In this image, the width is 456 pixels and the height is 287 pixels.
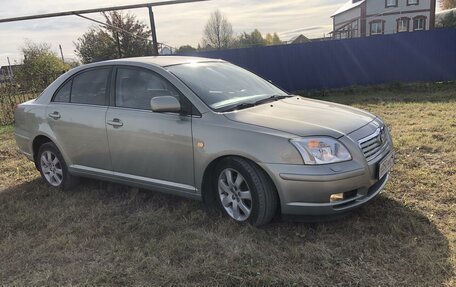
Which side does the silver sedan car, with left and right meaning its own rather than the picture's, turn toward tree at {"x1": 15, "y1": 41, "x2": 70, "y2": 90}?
back

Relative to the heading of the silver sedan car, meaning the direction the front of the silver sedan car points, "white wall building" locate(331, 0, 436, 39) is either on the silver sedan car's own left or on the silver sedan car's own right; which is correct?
on the silver sedan car's own left

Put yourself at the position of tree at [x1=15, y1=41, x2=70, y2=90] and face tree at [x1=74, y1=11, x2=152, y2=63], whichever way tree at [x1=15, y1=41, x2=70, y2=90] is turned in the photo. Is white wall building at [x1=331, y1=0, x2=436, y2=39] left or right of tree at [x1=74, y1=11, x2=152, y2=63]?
right

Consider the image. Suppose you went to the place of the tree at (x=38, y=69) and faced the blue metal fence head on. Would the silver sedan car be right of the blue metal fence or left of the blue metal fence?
right

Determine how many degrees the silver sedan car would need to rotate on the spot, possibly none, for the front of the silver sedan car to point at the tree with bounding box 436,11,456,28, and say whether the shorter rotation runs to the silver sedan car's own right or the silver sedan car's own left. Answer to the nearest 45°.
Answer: approximately 90° to the silver sedan car's own left

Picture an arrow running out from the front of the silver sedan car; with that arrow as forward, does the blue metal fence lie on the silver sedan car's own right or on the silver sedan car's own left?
on the silver sedan car's own left

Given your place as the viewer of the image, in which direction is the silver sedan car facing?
facing the viewer and to the right of the viewer

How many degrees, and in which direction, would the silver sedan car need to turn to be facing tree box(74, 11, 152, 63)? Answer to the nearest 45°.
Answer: approximately 135° to its left
